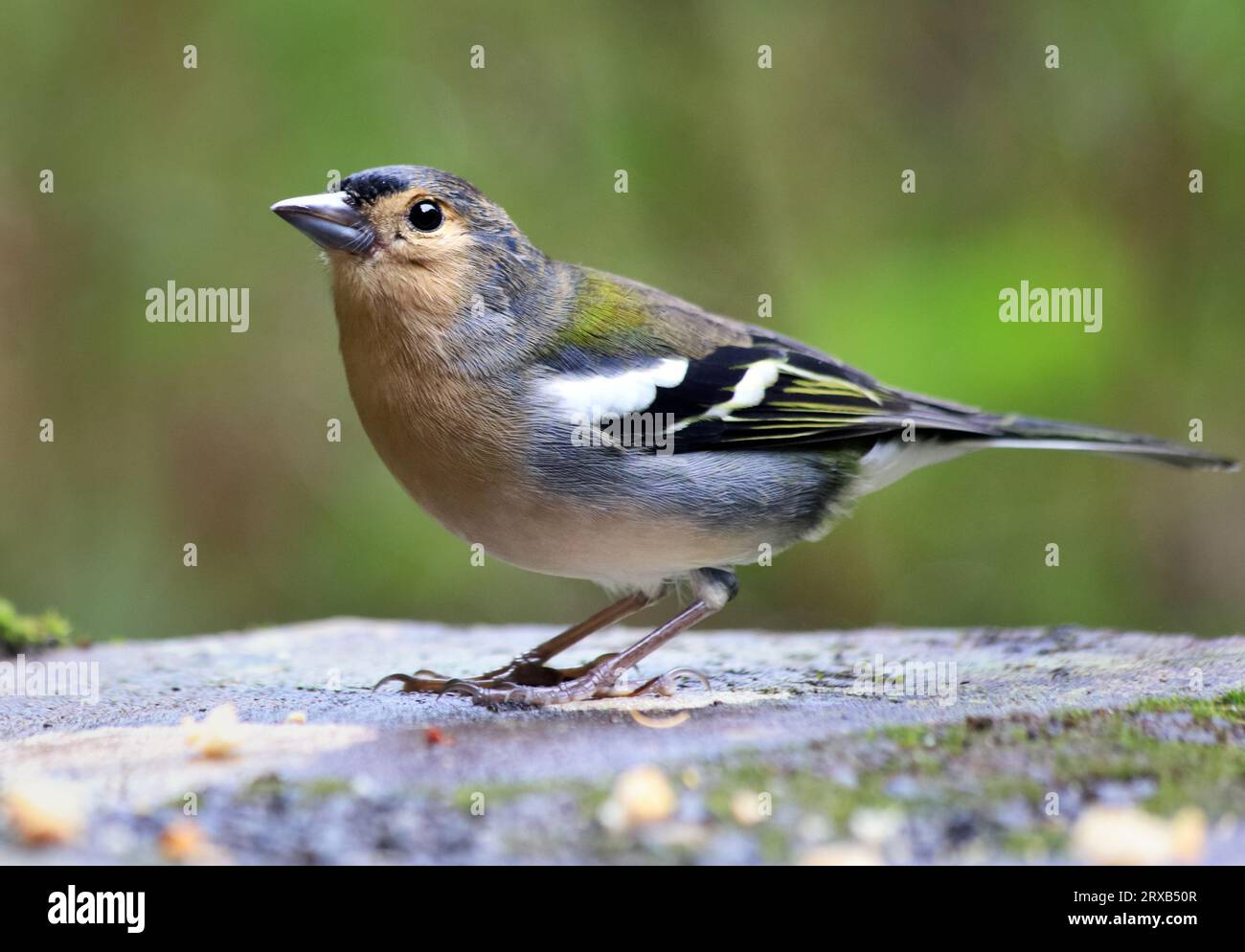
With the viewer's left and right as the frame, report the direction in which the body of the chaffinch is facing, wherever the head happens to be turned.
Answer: facing to the left of the viewer
